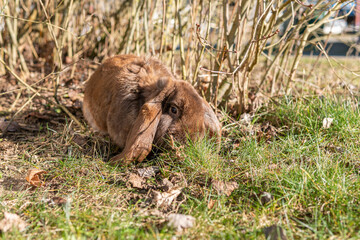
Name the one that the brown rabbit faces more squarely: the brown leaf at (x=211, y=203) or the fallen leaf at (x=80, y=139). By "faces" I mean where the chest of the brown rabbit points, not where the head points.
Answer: the brown leaf

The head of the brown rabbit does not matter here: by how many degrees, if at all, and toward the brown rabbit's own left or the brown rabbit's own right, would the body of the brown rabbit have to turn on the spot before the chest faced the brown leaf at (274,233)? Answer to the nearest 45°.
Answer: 0° — it already faces it

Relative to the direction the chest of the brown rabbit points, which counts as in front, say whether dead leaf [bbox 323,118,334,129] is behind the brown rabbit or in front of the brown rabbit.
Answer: in front

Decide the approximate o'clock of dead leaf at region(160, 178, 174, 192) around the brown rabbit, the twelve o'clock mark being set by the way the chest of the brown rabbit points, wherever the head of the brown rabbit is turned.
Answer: The dead leaf is roughly at 1 o'clock from the brown rabbit.

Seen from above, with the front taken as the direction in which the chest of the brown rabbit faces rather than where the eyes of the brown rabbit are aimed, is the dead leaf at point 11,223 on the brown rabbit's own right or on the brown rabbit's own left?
on the brown rabbit's own right

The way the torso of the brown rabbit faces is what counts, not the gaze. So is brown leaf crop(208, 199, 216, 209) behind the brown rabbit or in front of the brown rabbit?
in front

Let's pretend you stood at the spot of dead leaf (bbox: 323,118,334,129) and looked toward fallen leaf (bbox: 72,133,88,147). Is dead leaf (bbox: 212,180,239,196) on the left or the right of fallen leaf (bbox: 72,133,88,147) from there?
left

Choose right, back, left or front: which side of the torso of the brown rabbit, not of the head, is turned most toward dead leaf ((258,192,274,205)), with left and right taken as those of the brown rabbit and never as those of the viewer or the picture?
front

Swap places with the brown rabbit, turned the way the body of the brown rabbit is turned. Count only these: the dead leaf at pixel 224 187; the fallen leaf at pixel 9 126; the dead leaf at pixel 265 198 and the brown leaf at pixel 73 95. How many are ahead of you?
2

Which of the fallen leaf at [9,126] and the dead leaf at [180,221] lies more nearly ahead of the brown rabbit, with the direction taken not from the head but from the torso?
the dead leaf

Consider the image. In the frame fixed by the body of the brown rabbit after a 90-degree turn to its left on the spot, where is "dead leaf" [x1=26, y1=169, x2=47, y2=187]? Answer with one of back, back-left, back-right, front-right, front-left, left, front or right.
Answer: back

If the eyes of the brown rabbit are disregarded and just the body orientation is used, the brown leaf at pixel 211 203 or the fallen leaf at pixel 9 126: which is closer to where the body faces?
the brown leaf

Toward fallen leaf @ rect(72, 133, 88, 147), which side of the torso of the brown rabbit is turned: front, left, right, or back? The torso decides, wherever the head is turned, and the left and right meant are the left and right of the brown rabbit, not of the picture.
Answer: back

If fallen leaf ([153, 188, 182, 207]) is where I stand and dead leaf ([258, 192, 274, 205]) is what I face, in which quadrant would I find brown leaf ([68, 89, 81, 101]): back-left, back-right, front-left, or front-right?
back-left

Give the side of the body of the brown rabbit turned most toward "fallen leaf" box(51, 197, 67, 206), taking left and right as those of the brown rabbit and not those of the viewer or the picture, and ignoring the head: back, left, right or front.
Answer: right

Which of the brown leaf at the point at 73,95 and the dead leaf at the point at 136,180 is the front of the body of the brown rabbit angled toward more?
the dead leaf
